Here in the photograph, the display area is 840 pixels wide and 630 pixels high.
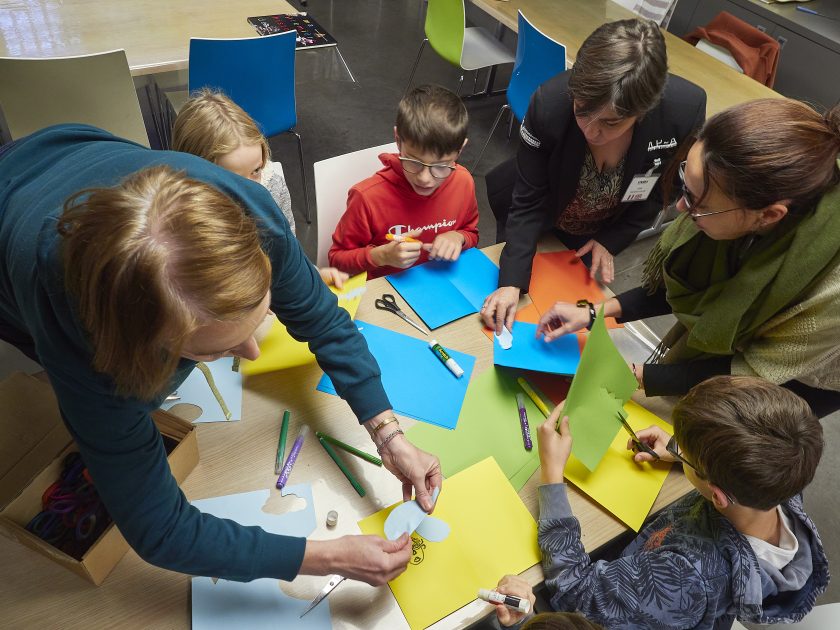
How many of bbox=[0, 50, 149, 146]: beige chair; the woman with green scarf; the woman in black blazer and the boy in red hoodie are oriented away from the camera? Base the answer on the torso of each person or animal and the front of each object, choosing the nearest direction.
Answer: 1

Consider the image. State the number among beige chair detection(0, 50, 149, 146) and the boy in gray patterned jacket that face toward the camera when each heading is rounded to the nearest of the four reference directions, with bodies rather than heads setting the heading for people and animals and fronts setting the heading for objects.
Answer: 0

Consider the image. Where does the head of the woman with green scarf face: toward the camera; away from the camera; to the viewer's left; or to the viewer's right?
to the viewer's left

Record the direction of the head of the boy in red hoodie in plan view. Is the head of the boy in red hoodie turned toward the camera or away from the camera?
toward the camera

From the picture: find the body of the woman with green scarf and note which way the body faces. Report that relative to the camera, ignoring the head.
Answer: to the viewer's left

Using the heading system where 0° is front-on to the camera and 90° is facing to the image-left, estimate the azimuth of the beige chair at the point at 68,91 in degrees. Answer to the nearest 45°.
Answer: approximately 180°

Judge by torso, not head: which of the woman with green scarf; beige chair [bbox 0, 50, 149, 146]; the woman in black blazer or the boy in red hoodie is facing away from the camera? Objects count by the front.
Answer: the beige chair

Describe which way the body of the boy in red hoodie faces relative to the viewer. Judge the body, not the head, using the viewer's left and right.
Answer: facing the viewer

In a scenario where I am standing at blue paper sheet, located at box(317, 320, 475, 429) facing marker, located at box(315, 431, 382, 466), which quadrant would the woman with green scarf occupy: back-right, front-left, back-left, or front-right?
back-left

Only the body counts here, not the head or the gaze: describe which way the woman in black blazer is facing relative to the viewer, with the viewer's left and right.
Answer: facing the viewer and to the left of the viewer

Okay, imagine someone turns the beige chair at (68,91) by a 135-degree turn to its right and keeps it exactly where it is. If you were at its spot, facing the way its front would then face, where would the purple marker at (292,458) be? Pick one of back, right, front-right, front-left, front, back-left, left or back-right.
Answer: front-right

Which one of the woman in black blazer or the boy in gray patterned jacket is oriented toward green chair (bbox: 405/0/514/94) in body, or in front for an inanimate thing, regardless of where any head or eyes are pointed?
the boy in gray patterned jacket

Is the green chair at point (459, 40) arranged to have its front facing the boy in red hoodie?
no

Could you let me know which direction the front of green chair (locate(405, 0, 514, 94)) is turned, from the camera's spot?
facing away from the viewer and to the right of the viewer

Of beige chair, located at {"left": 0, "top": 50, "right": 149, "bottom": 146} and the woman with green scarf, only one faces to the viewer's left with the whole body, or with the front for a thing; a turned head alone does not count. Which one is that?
the woman with green scarf

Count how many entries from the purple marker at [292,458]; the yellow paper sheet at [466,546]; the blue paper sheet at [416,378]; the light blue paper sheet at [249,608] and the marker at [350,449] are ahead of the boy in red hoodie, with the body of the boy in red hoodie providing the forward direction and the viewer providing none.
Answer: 5

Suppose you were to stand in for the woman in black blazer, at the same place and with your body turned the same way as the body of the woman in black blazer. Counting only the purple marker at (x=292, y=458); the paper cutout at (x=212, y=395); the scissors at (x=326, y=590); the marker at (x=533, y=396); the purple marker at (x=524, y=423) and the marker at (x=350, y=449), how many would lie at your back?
0

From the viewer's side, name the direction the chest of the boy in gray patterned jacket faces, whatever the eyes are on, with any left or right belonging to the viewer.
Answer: facing away from the viewer and to the left of the viewer

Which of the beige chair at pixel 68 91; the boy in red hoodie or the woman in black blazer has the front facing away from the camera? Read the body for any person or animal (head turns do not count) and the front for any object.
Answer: the beige chair

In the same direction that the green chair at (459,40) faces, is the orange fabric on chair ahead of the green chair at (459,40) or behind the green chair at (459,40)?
ahead
